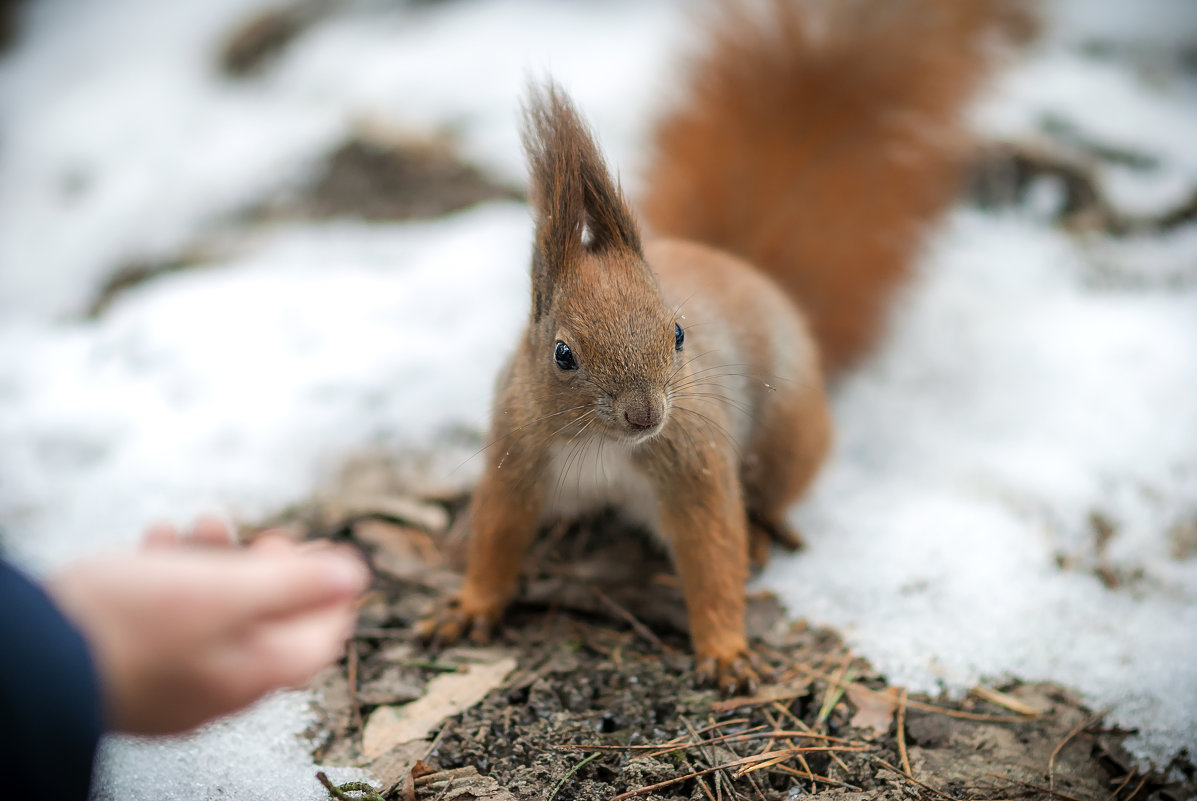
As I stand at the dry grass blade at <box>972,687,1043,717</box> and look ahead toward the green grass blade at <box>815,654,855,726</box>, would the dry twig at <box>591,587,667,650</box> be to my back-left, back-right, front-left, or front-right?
front-right

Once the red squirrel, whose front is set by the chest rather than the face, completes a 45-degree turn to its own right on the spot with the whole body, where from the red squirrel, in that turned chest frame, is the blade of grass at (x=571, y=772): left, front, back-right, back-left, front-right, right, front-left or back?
left

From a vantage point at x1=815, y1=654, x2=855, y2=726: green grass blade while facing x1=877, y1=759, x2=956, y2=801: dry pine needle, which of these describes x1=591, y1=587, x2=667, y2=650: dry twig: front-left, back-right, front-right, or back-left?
back-right

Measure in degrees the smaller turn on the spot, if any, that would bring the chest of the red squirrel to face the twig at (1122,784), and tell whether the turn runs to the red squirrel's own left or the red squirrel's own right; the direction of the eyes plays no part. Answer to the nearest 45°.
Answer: approximately 90° to the red squirrel's own left

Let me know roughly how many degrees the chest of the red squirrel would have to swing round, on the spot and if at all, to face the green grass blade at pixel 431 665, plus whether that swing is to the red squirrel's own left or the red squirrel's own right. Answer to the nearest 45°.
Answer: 0° — it already faces it

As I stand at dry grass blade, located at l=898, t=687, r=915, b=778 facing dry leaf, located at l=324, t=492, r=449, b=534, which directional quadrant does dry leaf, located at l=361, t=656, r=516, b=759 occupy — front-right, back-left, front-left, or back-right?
front-left

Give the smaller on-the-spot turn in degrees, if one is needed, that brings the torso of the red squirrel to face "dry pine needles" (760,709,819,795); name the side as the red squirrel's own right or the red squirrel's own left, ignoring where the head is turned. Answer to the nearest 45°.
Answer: approximately 45° to the red squirrel's own left

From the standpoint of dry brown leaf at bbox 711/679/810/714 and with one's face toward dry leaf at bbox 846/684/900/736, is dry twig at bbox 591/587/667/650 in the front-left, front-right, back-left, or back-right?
back-left

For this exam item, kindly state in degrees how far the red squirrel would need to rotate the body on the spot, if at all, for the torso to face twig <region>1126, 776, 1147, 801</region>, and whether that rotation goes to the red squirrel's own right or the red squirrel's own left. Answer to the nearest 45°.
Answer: approximately 90° to the red squirrel's own left

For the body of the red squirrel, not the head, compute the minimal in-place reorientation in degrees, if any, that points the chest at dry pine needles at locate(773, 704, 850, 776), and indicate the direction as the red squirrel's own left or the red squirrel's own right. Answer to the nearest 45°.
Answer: approximately 45° to the red squirrel's own left
